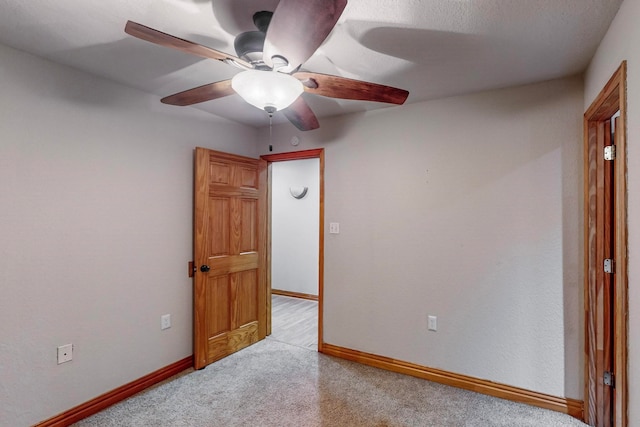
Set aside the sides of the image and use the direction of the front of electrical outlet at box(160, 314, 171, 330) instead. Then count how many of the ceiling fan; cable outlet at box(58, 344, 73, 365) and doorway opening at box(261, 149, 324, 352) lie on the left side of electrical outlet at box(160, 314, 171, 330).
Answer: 1

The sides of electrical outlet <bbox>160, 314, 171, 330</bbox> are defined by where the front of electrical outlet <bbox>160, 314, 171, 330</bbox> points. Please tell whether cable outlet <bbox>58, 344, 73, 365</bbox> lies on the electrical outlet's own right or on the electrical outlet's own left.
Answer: on the electrical outlet's own right

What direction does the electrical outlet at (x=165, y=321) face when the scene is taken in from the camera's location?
facing the viewer and to the right of the viewer

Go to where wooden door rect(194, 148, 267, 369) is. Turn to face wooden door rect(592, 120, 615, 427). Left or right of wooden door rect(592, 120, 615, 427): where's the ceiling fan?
right

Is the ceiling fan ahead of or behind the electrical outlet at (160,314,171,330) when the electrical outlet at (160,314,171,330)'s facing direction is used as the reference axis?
ahead

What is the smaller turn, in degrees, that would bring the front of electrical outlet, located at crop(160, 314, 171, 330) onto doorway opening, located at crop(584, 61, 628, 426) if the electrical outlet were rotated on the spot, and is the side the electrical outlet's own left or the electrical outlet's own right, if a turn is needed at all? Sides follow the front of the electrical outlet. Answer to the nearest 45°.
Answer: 0° — it already faces it

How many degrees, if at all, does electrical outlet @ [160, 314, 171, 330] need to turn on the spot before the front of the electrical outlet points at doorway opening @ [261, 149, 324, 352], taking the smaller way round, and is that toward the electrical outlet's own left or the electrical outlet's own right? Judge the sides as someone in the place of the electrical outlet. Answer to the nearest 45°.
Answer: approximately 90° to the electrical outlet's own left

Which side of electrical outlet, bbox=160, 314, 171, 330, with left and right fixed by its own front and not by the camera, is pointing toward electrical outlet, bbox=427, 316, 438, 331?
front
